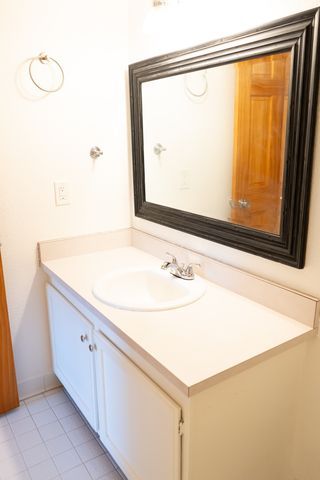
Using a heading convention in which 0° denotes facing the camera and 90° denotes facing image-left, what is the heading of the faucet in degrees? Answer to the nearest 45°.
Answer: approximately 45°

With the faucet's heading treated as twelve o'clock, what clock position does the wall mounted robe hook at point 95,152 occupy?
The wall mounted robe hook is roughly at 3 o'clock from the faucet.

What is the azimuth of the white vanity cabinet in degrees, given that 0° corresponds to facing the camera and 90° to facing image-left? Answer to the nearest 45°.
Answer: approximately 45°

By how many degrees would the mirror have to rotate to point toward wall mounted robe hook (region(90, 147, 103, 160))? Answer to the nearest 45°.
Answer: approximately 90° to its right

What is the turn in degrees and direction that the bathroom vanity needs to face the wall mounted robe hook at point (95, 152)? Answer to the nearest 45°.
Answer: approximately 90° to its right
